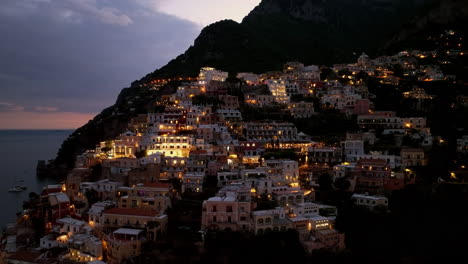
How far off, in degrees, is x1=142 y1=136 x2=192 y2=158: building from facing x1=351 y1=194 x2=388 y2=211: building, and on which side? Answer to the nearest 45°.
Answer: approximately 45° to its left

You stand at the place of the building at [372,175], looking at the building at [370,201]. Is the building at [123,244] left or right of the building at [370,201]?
right

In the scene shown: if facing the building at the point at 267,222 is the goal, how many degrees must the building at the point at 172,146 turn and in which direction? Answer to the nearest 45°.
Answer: approximately 45° to its left

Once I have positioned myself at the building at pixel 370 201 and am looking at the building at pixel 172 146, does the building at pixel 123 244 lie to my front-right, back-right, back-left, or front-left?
front-left

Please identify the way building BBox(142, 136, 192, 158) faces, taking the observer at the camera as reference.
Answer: facing the viewer

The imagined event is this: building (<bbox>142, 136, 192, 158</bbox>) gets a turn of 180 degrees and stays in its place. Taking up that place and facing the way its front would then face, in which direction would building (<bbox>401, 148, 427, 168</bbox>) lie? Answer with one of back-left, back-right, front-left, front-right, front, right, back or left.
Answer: right

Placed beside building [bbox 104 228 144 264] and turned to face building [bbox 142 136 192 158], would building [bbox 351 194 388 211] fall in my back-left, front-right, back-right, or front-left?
front-right

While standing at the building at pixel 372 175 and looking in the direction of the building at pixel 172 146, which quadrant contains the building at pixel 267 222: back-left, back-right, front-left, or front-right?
front-left
